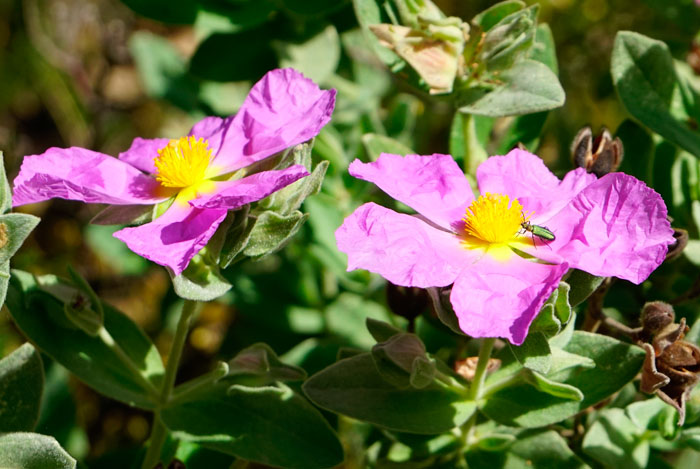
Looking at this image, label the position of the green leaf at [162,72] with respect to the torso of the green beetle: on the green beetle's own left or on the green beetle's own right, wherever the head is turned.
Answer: on the green beetle's own right

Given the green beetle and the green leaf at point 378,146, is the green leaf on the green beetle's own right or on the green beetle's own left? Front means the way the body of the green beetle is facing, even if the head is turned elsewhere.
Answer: on the green beetle's own right

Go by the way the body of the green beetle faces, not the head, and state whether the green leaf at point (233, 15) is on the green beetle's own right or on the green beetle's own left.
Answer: on the green beetle's own right

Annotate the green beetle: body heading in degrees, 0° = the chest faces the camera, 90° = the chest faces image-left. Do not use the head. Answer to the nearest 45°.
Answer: approximately 90°
